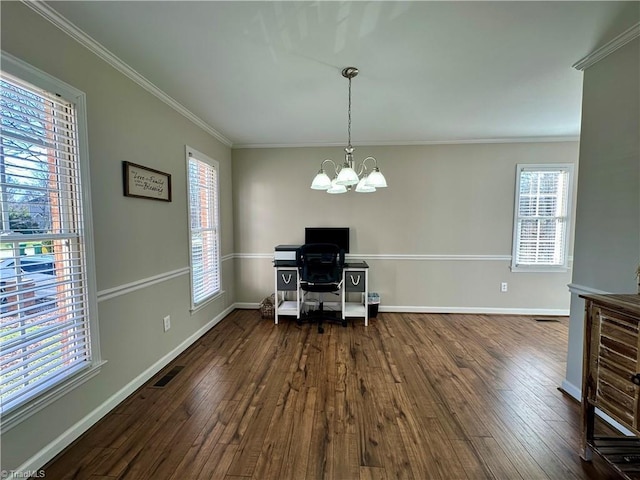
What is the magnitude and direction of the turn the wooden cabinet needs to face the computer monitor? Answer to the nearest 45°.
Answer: approximately 45° to its right

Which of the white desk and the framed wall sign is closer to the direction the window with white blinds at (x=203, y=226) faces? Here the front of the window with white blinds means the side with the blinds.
the white desk

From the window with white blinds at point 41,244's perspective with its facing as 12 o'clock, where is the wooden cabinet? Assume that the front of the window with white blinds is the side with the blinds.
The wooden cabinet is roughly at 12 o'clock from the window with white blinds.

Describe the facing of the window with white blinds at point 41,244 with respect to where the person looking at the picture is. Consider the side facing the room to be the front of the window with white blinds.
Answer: facing the viewer and to the right of the viewer

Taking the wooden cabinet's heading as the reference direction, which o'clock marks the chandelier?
The chandelier is roughly at 1 o'clock from the wooden cabinet.

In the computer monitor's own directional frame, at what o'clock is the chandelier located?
The chandelier is roughly at 12 o'clock from the computer monitor.

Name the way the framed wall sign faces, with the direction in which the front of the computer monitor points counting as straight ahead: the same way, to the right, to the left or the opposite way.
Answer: to the left

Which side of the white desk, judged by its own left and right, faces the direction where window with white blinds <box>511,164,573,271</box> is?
left

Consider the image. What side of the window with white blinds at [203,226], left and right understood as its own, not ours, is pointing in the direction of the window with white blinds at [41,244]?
right

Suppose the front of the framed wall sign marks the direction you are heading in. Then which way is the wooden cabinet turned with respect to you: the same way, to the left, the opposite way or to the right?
the opposite way

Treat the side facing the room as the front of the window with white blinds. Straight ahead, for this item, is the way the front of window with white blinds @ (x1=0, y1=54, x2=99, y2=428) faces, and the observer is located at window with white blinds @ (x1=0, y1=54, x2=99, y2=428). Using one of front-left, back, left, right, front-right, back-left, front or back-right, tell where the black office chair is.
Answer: front-left

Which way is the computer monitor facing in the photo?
toward the camera

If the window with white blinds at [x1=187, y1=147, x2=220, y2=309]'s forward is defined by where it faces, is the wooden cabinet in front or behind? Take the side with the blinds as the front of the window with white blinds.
in front

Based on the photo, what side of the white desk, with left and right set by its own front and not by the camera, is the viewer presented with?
front

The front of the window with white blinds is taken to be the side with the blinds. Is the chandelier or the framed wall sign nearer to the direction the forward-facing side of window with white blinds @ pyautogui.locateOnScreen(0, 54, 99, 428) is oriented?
the chandelier

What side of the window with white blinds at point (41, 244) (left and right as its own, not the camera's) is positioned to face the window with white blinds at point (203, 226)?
left

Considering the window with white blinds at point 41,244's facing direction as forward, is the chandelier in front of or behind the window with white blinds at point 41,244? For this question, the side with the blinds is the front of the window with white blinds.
in front

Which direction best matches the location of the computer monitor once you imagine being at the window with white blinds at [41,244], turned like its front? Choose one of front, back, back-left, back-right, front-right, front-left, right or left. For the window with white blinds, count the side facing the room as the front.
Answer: front-left
